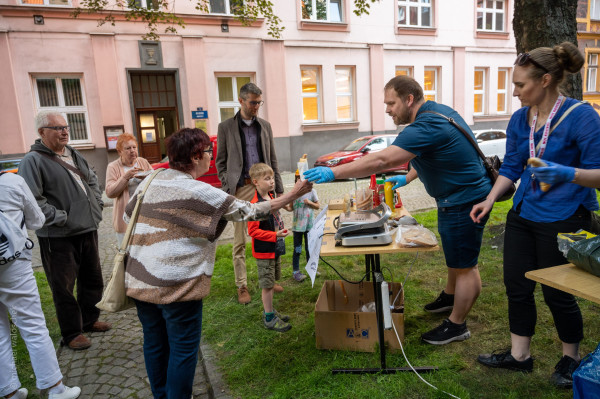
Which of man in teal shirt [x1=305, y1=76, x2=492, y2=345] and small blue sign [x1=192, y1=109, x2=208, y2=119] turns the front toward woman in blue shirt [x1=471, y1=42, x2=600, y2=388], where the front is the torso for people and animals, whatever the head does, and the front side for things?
the small blue sign

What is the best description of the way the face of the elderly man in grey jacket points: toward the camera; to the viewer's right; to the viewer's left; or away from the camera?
to the viewer's right

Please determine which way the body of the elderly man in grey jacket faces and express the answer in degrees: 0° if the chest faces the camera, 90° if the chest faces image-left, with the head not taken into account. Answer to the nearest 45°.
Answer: approximately 315°

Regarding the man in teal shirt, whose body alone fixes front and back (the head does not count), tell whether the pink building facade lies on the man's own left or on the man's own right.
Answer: on the man's own right

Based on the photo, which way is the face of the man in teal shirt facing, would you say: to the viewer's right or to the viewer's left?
to the viewer's left

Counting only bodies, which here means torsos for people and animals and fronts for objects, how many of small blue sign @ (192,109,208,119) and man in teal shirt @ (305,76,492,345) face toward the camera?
1

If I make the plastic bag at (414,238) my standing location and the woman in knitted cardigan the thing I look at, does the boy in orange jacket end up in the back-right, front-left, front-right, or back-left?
front-right

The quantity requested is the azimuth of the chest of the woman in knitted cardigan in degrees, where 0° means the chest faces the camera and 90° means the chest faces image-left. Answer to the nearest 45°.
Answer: approximately 225°

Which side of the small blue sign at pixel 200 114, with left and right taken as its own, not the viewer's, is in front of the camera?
front

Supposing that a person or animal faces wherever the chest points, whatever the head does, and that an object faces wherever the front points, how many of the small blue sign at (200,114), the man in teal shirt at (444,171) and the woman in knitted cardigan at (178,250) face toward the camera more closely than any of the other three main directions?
1

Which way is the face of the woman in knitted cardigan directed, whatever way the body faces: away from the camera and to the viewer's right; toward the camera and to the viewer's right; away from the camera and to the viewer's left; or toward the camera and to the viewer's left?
away from the camera and to the viewer's right

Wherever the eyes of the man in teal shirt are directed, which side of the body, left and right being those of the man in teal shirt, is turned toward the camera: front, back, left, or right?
left

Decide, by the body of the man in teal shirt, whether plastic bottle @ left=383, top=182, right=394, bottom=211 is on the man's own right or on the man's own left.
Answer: on the man's own right

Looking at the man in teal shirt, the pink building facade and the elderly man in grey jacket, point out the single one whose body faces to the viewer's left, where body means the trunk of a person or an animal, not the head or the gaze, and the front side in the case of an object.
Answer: the man in teal shirt

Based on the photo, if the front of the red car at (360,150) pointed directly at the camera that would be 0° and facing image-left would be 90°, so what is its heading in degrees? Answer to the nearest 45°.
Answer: approximately 45°

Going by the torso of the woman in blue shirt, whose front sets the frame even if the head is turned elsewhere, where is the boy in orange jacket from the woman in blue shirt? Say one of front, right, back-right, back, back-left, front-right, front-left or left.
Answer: front-right

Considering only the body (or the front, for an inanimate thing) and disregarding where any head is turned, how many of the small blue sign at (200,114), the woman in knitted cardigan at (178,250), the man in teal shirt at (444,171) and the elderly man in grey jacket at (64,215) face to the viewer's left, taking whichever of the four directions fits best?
1

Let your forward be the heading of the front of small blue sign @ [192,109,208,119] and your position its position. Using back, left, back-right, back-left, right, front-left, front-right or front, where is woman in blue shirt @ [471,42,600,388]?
front
